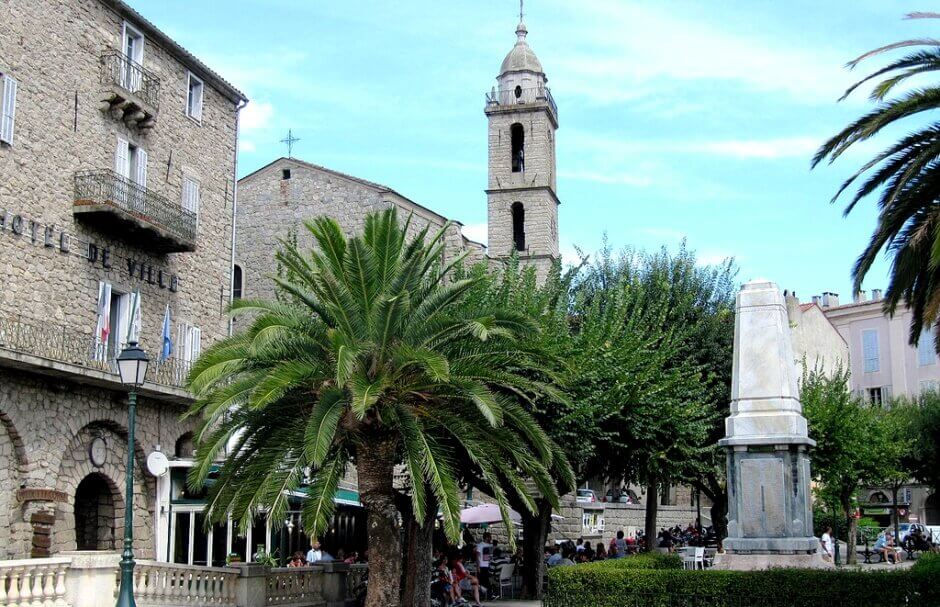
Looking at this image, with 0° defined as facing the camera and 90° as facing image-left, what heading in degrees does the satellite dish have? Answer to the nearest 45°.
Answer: approximately 315°

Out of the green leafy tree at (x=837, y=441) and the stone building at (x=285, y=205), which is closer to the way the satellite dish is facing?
the green leafy tree

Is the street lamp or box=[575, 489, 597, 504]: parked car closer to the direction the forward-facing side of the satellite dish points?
the street lamp

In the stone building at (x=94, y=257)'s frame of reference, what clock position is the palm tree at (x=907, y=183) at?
The palm tree is roughly at 12 o'clock from the stone building.

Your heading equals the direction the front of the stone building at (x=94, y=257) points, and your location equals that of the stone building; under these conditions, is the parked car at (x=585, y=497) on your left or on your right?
on your left

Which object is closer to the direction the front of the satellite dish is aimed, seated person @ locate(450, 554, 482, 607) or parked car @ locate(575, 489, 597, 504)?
the seated person

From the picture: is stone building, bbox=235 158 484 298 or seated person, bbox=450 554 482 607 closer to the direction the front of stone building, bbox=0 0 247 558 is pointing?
the seated person
